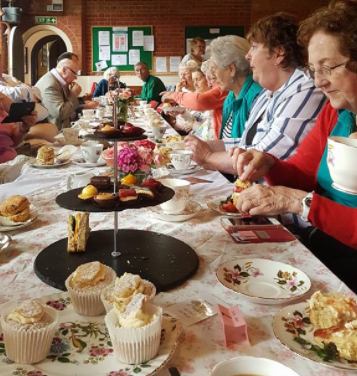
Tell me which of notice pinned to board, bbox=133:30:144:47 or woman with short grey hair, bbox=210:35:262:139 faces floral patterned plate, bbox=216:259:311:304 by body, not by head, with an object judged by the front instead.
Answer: the notice pinned to board

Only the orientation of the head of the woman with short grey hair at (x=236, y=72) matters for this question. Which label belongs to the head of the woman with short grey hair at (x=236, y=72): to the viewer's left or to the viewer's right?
to the viewer's left

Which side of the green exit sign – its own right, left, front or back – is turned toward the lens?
front

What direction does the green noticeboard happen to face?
toward the camera

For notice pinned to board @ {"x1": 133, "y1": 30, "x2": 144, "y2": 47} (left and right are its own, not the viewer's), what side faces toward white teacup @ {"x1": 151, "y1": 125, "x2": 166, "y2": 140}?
front

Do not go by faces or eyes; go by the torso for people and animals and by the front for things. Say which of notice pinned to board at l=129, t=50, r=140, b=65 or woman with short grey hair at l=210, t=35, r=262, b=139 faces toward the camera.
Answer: the notice pinned to board

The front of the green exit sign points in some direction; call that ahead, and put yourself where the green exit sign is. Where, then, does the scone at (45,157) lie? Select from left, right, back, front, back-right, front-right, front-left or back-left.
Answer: front

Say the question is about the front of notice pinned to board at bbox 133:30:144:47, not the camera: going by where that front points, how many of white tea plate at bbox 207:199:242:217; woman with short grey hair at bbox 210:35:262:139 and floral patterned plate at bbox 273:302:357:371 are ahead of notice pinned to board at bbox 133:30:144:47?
3

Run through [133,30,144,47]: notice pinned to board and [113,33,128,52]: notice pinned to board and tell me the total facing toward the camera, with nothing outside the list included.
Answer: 2

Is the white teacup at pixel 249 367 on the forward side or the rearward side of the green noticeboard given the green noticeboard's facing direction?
on the forward side

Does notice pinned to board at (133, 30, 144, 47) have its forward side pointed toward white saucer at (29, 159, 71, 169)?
yes

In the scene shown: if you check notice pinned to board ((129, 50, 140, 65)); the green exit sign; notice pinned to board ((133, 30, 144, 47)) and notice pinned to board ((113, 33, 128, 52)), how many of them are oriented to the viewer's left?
0

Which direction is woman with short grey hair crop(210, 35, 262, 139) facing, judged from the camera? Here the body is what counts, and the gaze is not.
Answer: to the viewer's left

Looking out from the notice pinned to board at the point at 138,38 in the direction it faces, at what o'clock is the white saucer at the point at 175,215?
The white saucer is roughly at 12 o'clock from the notice pinned to board.

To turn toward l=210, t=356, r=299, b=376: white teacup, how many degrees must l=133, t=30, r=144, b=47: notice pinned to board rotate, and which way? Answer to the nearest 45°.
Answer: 0° — it already faces it

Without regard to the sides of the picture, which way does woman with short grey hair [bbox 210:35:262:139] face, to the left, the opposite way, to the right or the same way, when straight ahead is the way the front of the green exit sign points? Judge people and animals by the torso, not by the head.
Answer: to the right

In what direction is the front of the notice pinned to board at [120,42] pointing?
toward the camera

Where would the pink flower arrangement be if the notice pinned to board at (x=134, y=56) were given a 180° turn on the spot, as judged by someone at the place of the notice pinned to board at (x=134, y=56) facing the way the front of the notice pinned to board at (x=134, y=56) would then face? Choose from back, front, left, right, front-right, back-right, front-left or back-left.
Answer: back

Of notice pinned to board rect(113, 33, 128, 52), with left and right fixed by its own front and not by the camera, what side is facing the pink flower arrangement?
front
